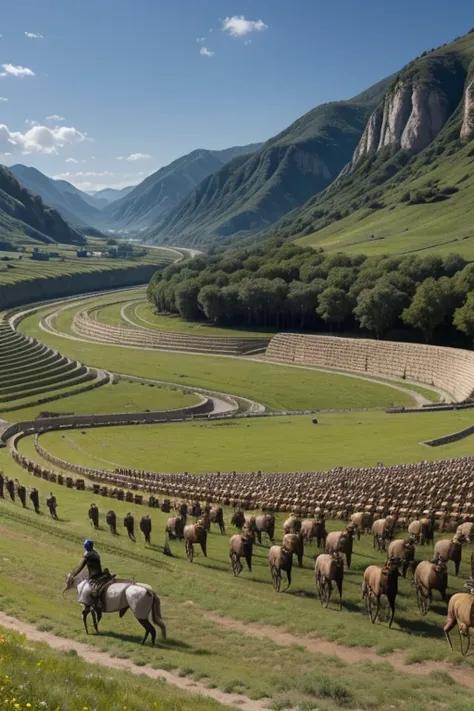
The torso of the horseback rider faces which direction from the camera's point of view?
to the viewer's left

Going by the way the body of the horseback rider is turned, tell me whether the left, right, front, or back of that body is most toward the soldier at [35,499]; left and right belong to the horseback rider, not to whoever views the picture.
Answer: right

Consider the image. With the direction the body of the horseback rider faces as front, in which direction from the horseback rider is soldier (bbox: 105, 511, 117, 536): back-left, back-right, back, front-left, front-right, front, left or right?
right

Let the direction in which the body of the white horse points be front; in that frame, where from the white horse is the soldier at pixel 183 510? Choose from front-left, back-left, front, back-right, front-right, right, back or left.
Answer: right

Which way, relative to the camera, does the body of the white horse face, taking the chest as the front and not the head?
to the viewer's left

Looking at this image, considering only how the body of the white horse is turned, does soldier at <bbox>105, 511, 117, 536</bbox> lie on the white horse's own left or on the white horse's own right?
on the white horse's own right

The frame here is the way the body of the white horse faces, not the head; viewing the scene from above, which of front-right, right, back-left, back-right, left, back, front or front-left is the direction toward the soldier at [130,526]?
right
